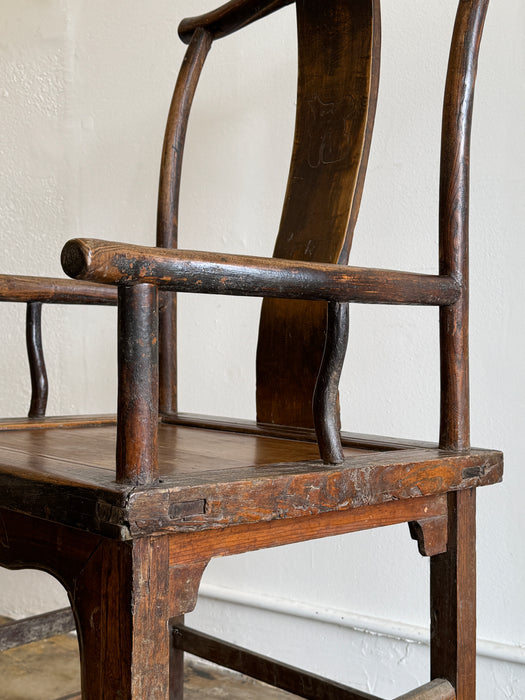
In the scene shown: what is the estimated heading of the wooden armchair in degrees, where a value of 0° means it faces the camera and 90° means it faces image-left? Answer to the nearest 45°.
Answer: approximately 45°
